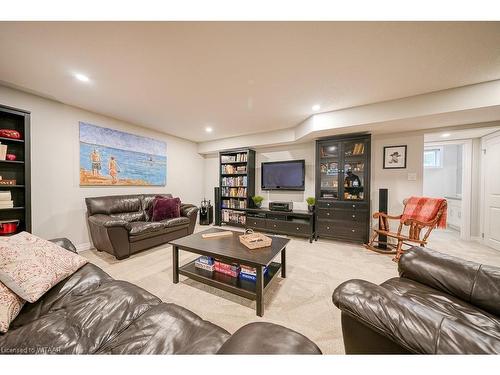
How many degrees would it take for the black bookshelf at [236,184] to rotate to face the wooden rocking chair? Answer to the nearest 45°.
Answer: approximately 90° to its left

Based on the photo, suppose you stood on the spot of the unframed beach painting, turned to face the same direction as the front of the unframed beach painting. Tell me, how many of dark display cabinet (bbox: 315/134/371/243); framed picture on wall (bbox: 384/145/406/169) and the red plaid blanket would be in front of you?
3

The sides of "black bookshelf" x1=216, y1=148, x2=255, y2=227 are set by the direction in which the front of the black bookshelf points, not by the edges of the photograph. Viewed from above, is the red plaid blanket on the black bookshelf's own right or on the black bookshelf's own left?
on the black bookshelf's own left

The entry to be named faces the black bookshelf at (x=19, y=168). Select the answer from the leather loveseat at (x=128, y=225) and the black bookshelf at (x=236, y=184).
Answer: the black bookshelf at (x=236, y=184)

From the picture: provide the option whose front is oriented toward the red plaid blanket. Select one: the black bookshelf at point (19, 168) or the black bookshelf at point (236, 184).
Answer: the black bookshelf at point (19, 168)

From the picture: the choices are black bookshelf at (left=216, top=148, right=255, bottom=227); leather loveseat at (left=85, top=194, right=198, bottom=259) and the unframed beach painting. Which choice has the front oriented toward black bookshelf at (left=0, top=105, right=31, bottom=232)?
black bookshelf at (left=216, top=148, right=255, bottom=227)

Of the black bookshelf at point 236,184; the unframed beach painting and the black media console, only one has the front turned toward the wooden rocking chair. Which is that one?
the unframed beach painting

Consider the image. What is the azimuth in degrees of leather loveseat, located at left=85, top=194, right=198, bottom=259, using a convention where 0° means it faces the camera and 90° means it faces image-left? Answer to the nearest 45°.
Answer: approximately 315°

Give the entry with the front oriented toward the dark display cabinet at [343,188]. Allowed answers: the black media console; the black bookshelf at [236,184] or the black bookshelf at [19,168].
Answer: the black bookshelf at [19,168]

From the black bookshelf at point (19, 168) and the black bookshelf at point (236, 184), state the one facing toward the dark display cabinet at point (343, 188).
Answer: the black bookshelf at point (19, 168)

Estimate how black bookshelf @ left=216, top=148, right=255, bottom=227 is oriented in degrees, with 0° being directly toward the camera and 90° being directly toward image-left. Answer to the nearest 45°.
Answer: approximately 45°

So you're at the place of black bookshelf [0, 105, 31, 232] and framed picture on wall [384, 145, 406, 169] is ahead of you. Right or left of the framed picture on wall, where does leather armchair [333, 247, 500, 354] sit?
right
